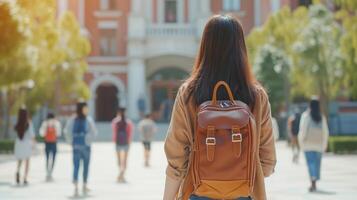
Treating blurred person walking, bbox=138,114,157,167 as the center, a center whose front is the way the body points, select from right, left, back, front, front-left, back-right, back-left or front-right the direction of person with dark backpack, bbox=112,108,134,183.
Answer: back

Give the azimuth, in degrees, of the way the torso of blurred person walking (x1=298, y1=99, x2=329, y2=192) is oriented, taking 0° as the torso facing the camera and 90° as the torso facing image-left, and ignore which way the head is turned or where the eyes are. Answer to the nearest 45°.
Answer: approximately 180°

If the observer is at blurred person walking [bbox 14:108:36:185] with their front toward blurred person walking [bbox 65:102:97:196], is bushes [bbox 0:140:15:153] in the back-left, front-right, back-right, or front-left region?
back-left

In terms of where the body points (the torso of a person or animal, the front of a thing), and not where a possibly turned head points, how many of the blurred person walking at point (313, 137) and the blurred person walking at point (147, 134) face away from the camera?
2

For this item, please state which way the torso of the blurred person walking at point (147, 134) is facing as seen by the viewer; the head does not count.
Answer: away from the camera

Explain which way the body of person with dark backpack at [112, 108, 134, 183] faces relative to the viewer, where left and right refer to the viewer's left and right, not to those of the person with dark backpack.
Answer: facing away from the viewer

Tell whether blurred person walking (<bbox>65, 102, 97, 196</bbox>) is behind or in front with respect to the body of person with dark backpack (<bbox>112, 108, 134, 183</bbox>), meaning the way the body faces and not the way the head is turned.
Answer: behind

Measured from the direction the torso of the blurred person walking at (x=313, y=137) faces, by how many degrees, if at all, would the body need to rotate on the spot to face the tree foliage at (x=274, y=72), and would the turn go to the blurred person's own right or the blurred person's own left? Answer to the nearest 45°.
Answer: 0° — they already face it

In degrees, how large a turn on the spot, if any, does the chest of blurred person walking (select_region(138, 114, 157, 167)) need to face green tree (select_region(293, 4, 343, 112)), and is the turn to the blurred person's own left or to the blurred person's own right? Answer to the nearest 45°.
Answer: approximately 45° to the blurred person's own right
